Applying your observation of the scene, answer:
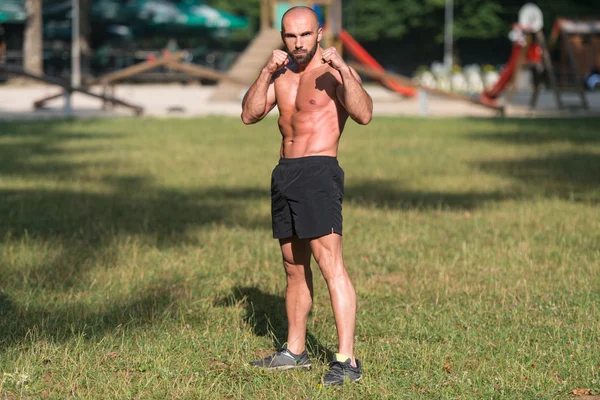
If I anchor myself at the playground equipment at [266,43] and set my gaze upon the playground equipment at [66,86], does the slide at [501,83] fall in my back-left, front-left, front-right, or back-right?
back-left

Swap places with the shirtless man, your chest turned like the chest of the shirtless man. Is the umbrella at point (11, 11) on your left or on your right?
on your right

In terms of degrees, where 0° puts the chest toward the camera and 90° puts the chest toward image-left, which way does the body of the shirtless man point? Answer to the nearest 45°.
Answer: approximately 45°

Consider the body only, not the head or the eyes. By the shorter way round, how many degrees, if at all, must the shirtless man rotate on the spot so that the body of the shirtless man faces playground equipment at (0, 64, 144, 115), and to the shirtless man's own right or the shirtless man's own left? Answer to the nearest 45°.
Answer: approximately 135° to the shirtless man's own right

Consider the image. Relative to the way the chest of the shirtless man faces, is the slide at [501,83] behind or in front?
behind

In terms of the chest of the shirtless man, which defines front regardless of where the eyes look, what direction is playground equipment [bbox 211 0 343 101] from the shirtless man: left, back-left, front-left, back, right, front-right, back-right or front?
back-right
